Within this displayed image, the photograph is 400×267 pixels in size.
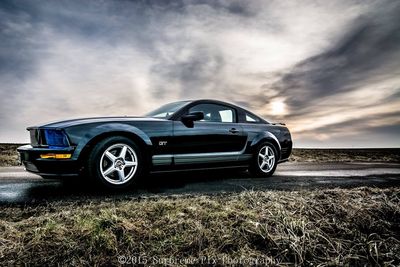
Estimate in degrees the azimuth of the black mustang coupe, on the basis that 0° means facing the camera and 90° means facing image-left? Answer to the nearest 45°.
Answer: approximately 45°
